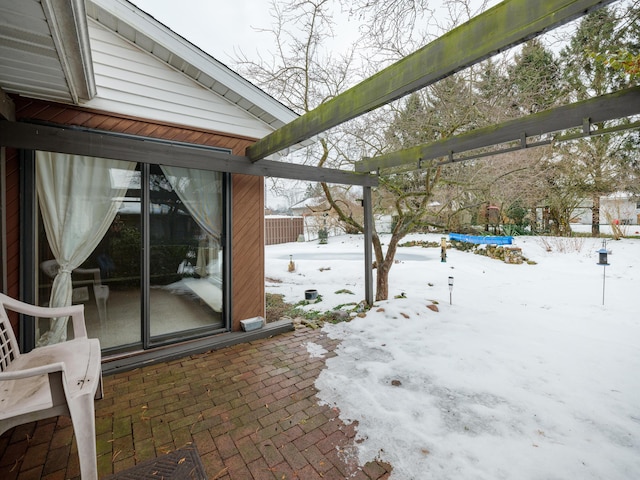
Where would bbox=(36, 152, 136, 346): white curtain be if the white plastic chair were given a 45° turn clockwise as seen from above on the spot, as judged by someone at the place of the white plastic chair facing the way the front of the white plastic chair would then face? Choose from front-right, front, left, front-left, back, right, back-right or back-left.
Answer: back-left

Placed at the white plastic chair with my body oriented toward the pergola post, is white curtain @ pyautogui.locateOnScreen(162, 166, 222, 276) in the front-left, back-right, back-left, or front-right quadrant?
front-left

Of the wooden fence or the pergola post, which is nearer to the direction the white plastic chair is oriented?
the pergola post

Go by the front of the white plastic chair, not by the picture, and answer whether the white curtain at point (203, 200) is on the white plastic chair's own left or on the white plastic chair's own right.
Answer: on the white plastic chair's own left

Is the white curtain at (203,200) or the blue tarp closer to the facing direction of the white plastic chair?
the blue tarp

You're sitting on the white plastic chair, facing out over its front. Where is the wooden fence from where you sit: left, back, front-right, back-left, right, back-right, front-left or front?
front-left

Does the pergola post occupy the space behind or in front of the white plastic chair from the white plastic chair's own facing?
in front

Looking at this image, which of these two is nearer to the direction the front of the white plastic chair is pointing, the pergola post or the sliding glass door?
the pergola post

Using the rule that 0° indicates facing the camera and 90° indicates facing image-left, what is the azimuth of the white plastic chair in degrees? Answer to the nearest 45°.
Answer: approximately 270°

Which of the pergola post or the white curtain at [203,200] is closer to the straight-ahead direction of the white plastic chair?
the pergola post

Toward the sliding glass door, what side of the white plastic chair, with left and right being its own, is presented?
left
